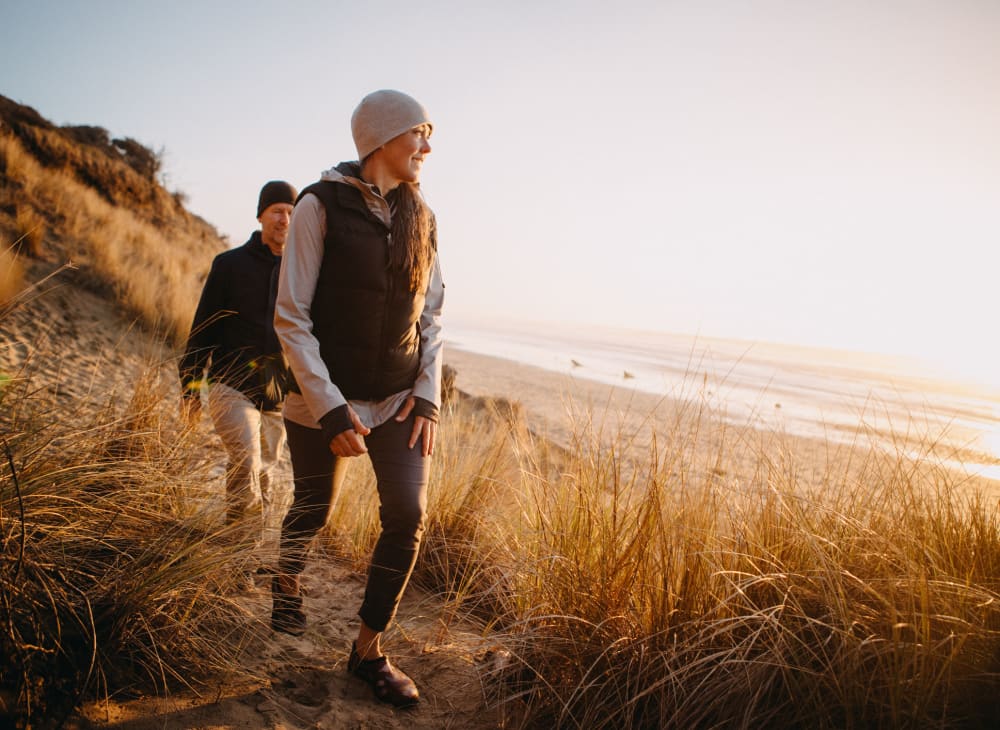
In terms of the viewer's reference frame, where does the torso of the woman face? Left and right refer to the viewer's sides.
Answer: facing the viewer and to the right of the viewer

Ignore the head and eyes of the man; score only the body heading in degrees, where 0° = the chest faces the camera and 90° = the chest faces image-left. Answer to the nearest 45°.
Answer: approximately 315°

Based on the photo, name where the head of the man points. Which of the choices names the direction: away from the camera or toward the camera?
toward the camera

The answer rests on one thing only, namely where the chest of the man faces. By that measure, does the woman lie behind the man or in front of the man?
in front

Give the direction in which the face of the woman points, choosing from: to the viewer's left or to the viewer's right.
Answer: to the viewer's right

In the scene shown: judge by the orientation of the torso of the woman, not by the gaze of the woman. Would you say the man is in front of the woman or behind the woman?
behind

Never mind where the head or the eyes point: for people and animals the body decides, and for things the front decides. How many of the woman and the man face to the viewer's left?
0
